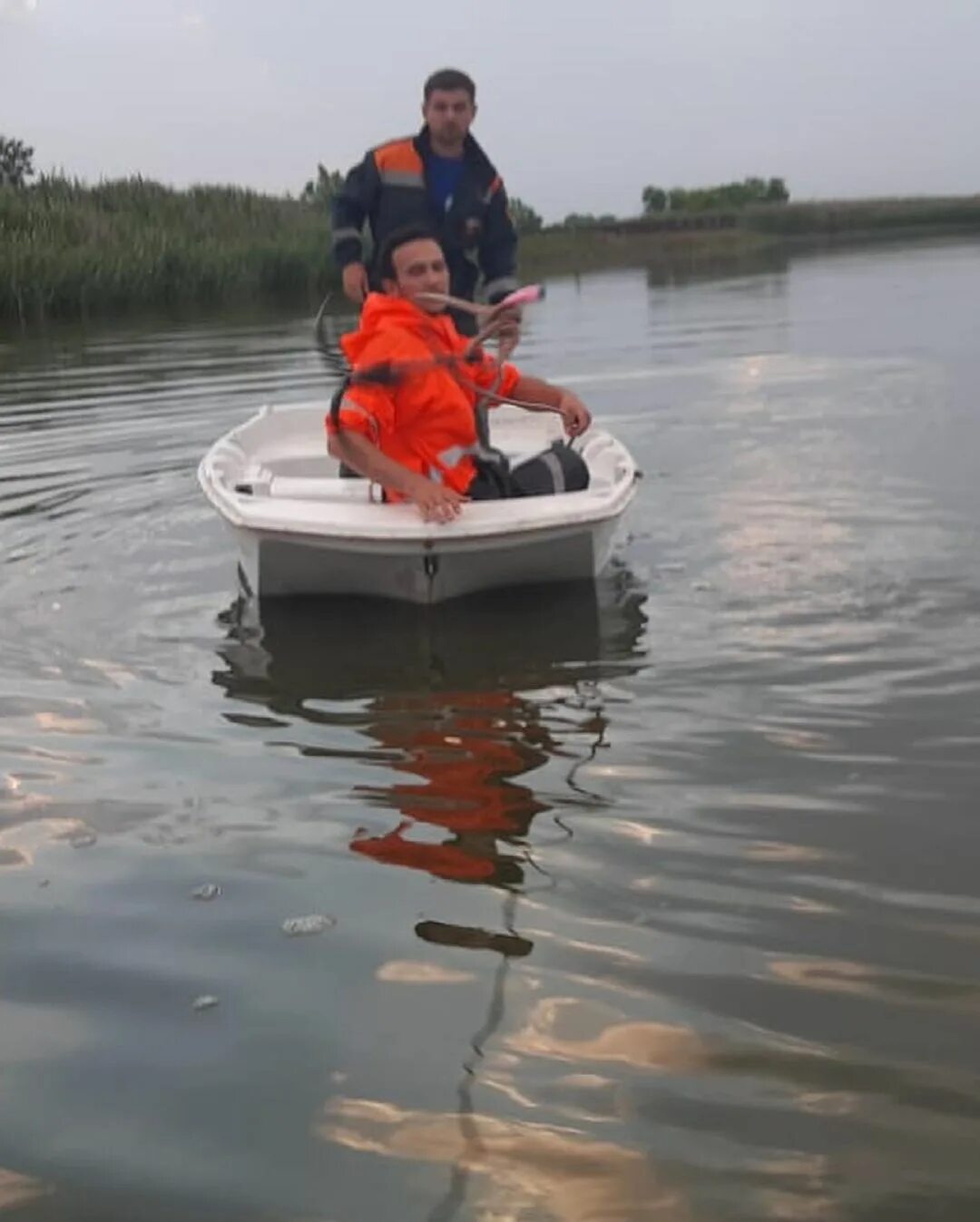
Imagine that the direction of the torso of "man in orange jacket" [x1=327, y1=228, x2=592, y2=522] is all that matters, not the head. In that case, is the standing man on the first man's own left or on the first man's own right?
on the first man's own left

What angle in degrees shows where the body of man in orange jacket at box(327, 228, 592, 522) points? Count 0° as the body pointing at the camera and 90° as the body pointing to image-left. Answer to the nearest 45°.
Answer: approximately 315°

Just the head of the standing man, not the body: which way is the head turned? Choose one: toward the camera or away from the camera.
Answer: toward the camera
